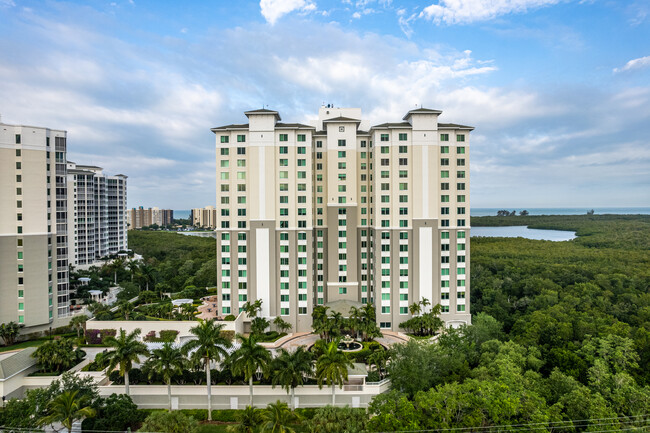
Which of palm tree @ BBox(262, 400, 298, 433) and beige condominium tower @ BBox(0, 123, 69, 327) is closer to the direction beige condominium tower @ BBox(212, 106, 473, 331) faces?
the palm tree

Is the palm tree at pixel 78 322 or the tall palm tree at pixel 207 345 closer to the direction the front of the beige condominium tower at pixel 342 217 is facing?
the tall palm tree

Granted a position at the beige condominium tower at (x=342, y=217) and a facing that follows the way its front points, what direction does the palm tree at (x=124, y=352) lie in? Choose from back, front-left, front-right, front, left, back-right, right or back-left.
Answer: front-right

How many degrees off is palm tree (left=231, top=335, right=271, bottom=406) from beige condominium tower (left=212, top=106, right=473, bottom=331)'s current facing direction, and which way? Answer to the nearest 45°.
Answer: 0° — it already faces it

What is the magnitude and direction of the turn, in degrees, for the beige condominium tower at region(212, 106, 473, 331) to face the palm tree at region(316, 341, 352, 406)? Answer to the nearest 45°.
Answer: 0° — it already faces it

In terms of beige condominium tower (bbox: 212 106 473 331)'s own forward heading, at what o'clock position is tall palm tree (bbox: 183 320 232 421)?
The tall palm tree is roughly at 1 o'clock from the beige condominium tower.

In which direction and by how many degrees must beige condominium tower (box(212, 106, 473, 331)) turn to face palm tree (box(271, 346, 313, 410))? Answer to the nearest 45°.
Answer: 0° — it already faces it

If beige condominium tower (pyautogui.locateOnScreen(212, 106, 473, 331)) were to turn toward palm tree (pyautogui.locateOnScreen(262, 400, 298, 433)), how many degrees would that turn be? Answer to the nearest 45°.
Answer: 0° — it already faces it

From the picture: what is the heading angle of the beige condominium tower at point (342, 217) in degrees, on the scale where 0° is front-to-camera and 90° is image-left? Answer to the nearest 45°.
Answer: approximately 0°

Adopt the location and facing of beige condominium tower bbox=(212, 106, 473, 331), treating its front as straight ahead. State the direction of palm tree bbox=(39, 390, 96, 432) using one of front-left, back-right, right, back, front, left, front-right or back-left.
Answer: front-right

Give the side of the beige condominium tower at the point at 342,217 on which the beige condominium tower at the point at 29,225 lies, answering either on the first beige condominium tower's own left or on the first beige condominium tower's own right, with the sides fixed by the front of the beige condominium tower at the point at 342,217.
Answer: on the first beige condominium tower's own right

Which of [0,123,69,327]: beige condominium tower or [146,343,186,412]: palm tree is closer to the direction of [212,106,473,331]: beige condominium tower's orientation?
the palm tree
